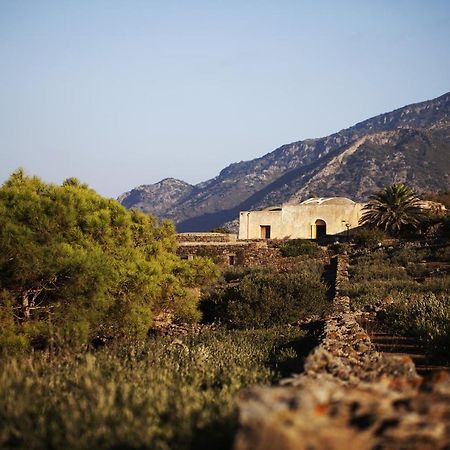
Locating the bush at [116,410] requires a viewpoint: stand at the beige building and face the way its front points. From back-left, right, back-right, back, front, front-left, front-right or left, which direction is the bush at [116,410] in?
front

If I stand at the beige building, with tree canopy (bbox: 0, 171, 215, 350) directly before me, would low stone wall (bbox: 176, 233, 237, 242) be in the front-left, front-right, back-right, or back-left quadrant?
front-right

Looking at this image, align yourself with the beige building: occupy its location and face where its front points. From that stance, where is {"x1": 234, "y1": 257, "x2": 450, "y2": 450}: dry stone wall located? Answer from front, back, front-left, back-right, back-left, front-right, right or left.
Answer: front

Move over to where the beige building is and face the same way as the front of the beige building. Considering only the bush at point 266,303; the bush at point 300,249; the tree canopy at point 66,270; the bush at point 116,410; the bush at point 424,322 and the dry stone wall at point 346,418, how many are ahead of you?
6

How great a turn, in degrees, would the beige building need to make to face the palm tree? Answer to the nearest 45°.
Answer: approximately 45° to its left

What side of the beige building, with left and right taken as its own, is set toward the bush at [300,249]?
front

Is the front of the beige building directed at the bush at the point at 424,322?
yes

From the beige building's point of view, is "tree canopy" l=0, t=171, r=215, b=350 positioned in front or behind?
in front

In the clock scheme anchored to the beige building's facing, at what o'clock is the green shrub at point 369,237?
The green shrub is roughly at 11 o'clock from the beige building.

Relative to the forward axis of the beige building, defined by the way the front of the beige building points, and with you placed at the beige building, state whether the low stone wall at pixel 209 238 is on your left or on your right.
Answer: on your right

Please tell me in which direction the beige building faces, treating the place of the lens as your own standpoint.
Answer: facing the viewer

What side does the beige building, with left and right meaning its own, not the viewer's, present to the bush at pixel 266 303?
front

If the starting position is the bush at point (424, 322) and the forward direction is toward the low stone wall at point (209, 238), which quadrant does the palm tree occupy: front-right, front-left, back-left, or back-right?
front-right
